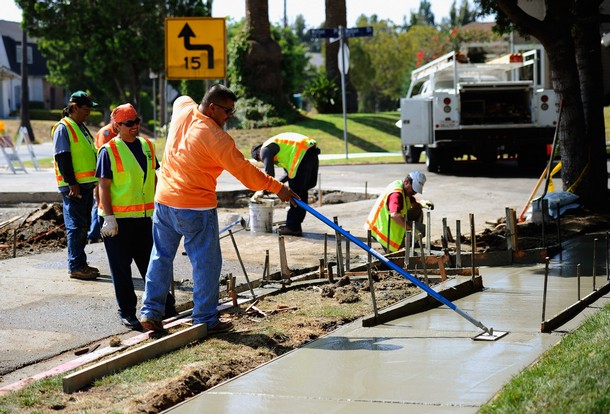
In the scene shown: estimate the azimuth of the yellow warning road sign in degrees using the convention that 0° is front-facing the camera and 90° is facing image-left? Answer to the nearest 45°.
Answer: approximately 0°

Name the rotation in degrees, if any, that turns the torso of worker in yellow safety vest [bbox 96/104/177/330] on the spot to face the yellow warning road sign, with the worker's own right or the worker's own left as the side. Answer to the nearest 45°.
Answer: approximately 135° to the worker's own left

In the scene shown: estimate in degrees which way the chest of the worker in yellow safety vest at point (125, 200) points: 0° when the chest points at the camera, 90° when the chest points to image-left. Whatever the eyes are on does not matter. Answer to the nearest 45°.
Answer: approximately 315°

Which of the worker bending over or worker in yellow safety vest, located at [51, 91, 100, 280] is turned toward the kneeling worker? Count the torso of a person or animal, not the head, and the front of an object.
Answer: the worker in yellow safety vest

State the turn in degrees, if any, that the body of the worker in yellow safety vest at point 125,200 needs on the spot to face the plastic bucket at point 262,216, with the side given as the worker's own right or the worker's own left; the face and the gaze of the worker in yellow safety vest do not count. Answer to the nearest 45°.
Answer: approximately 135° to the worker's own left

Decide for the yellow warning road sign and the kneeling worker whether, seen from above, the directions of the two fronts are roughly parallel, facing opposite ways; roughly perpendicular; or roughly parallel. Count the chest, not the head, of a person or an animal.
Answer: roughly perpendicular

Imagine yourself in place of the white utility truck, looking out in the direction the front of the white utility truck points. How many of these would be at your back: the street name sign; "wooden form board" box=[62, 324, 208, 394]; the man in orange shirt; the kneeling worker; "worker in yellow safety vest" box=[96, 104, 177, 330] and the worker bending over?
5

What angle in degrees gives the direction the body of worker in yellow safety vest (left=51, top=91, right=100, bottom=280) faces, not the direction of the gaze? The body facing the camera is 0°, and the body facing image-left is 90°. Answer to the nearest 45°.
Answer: approximately 270°

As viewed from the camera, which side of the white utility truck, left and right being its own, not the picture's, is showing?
back

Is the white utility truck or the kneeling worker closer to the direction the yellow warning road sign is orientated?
the kneeling worker

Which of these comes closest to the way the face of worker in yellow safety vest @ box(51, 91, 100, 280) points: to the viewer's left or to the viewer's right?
to the viewer's right
